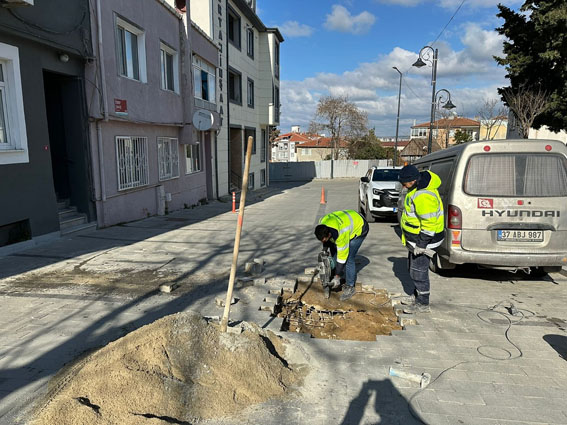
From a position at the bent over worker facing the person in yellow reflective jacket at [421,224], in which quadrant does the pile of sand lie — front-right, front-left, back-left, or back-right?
back-right

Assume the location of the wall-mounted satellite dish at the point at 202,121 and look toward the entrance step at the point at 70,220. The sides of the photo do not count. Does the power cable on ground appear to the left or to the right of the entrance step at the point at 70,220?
left

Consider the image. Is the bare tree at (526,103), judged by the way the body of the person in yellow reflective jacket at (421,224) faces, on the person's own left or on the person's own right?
on the person's own right

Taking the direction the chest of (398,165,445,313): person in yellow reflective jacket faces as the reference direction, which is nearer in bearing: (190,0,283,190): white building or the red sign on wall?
the red sign on wall

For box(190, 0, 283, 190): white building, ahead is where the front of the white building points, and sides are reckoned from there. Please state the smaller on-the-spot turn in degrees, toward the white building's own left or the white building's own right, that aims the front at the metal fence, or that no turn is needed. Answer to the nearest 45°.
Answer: approximately 90° to the white building's own left

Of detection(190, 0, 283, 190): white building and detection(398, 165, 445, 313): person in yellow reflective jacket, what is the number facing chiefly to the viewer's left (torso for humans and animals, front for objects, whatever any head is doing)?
1

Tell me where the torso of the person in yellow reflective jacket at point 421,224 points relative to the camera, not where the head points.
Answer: to the viewer's left

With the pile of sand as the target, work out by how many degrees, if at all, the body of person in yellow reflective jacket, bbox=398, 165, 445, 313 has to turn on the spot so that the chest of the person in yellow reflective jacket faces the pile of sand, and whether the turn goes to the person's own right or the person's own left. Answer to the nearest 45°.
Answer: approximately 45° to the person's own left

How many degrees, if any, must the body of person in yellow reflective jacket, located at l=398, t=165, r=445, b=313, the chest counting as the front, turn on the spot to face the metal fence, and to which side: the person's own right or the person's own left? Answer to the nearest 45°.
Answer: approximately 90° to the person's own right

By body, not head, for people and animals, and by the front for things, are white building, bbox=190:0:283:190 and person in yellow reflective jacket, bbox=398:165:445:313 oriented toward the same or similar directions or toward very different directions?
very different directions

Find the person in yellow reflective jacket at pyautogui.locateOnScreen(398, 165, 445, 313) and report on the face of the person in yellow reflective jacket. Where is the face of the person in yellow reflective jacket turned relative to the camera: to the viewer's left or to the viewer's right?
to the viewer's left

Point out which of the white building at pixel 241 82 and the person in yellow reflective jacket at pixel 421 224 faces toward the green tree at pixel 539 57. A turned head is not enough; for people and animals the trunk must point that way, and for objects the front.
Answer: the white building

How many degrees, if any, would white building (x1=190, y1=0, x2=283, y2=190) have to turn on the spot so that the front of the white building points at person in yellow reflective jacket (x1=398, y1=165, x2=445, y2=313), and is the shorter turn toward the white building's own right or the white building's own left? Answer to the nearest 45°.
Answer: approximately 45° to the white building's own right

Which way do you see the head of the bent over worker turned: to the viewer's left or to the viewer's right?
to the viewer's left
